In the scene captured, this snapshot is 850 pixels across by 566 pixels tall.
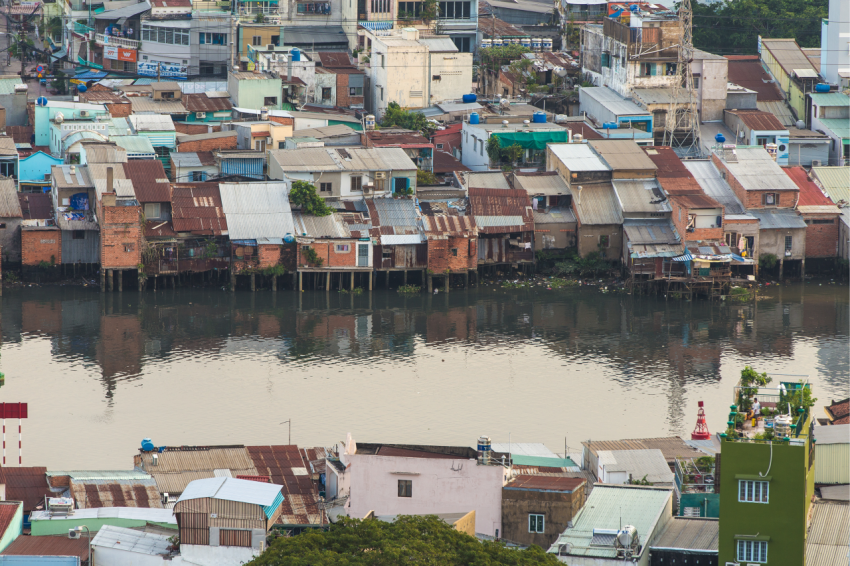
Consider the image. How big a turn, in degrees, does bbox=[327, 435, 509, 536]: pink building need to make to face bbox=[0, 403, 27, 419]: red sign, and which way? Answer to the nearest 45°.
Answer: approximately 45° to its right

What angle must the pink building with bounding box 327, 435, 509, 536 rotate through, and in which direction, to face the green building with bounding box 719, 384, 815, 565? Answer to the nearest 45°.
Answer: approximately 135° to its left
